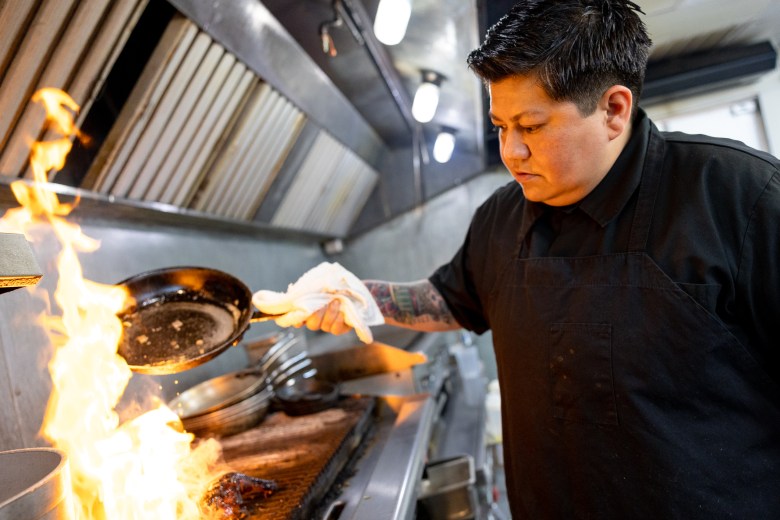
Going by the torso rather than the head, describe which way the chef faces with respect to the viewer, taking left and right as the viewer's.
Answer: facing the viewer and to the left of the viewer

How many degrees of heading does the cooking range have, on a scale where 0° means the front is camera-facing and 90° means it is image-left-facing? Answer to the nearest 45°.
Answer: approximately 270°

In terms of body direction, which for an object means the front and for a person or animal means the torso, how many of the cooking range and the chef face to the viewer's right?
1

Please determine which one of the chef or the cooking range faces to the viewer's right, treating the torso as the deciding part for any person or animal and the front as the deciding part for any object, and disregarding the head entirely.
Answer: the cooking range

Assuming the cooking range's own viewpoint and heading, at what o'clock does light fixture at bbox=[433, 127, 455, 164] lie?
The light fixture is roughly at 10 o'clock from the cooking range.

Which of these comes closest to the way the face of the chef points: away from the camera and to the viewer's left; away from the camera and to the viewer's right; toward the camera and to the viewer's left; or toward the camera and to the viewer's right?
toward the camera and to the viewer's left

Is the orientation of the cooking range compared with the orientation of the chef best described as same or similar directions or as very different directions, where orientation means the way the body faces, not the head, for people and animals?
very different directions
